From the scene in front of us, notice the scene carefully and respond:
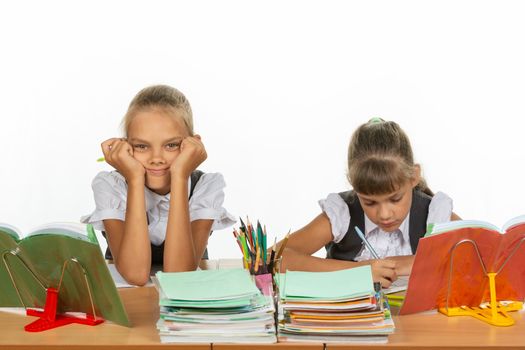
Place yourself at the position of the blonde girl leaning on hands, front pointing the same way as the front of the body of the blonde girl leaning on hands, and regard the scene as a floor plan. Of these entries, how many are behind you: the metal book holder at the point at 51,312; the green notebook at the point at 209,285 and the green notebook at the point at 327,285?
0

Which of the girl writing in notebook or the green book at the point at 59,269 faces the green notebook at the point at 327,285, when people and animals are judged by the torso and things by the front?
the girl writing in notebook

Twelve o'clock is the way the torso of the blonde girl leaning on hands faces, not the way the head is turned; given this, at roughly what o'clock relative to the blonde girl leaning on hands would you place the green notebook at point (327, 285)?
The green notebook is roughly at 11 o'clock from the blonde girl leaning on hands.

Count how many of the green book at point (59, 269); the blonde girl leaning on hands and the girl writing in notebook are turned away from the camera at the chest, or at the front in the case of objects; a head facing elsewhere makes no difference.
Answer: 1

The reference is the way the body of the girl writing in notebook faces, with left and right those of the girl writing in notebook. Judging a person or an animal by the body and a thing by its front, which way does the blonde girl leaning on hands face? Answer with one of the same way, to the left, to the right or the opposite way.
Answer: the same way

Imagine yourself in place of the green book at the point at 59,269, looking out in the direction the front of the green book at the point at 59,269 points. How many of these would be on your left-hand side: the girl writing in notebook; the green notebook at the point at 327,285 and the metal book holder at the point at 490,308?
0

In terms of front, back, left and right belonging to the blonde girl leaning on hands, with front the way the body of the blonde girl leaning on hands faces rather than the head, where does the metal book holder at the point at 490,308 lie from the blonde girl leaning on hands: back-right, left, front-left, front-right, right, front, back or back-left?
front-left

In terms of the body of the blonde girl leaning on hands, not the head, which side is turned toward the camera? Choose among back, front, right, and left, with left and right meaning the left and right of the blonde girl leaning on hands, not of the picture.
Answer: front

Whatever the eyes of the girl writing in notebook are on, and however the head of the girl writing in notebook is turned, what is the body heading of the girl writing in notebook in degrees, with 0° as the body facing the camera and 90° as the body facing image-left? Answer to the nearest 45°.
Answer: approximately 0°

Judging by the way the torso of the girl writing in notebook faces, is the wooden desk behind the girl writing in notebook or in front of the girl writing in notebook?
in front

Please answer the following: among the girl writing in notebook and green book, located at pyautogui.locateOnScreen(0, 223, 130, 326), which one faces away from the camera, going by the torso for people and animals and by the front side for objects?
the green book

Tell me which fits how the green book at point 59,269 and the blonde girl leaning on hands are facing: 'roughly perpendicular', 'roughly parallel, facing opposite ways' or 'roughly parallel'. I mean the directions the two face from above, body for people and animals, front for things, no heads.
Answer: roughly parallel, facing opposite ways

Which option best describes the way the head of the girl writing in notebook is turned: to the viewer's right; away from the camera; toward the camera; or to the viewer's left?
toward the camera

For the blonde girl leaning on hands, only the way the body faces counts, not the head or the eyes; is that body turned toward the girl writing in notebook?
no

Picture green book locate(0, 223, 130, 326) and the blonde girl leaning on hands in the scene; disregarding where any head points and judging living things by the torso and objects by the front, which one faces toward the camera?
the blonde girl leaning on hands

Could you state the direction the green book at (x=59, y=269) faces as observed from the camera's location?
facing away from the viewer
